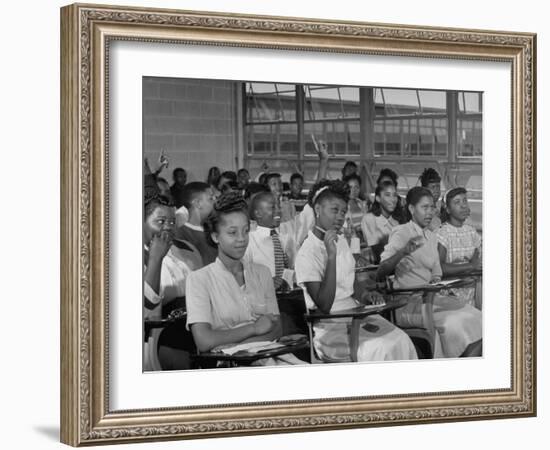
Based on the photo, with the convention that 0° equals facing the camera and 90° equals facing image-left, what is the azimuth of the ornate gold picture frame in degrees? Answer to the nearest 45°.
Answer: approximately 315°
